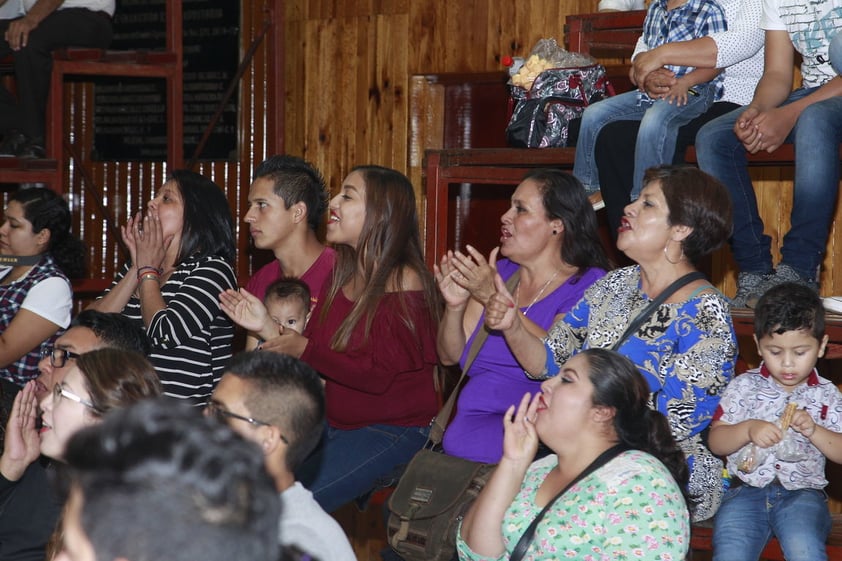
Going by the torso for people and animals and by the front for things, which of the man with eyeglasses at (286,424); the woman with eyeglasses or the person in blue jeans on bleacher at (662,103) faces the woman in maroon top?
the person in blue jeans on bleacher

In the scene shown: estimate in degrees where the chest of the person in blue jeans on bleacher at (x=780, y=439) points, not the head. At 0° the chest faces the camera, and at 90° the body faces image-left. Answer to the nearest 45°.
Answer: approximately 0°

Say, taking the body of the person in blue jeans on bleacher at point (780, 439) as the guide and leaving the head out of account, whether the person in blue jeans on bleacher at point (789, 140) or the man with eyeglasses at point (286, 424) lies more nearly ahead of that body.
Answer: the man with eyeglasses

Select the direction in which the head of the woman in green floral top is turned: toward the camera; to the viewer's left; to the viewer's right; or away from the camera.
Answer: to the viewer's left

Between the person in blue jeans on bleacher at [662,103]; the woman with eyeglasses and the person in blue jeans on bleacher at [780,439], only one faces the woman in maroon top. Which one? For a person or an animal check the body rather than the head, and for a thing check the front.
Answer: the person in blue jeans on bleacher at [662,103]

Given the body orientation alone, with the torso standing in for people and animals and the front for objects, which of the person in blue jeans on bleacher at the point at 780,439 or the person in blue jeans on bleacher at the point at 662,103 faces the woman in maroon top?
the person in blue jeans on bleacher at the point at 662,103

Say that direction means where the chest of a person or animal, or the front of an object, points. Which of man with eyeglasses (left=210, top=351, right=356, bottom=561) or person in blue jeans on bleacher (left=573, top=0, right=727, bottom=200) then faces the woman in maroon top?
the person in blue jeans on bleacher

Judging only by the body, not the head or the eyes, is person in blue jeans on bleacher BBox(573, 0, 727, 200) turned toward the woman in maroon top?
yes
